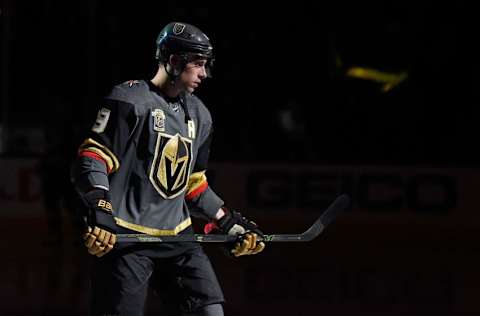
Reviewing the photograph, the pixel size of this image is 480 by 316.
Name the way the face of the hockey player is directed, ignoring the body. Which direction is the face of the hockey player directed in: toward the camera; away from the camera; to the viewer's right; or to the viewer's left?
to the viewer's right

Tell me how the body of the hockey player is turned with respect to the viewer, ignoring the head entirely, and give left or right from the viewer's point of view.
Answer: facing the viewer and to the right of the viewer
